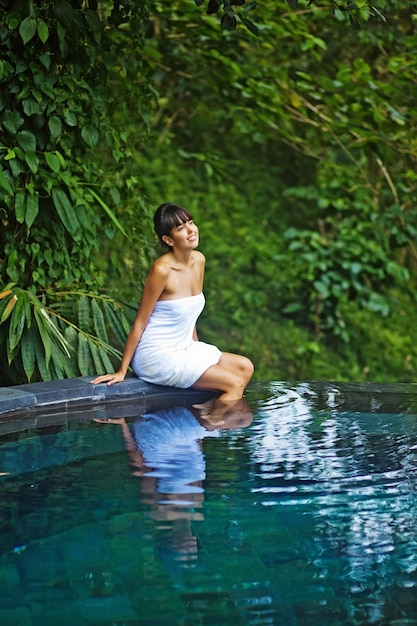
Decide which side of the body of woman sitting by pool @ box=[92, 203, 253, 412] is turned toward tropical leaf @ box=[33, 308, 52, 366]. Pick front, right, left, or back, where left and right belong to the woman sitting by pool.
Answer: back

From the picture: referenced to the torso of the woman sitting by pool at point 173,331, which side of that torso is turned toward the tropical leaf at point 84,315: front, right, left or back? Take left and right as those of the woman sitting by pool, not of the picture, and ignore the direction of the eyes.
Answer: back

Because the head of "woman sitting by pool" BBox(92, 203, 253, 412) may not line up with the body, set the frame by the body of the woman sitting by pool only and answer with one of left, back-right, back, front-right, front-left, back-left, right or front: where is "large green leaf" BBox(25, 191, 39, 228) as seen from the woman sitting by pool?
back

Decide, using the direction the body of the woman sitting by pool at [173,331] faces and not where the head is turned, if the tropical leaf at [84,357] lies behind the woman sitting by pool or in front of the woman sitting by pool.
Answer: behind

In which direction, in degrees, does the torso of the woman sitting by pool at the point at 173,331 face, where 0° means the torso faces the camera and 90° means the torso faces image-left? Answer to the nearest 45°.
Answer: approximately 315°

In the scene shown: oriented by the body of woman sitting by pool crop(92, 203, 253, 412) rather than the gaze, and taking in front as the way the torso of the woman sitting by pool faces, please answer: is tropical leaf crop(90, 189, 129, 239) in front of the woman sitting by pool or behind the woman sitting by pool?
behind

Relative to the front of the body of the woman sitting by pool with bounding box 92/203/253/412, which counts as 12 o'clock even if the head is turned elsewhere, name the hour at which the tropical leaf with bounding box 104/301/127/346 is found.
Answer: The tropical leaf is roughly at 7 o'clock from the woman sitting by pool.

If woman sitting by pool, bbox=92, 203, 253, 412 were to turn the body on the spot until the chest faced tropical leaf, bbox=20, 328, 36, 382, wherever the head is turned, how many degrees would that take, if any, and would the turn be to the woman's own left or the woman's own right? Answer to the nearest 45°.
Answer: approximately 180°
